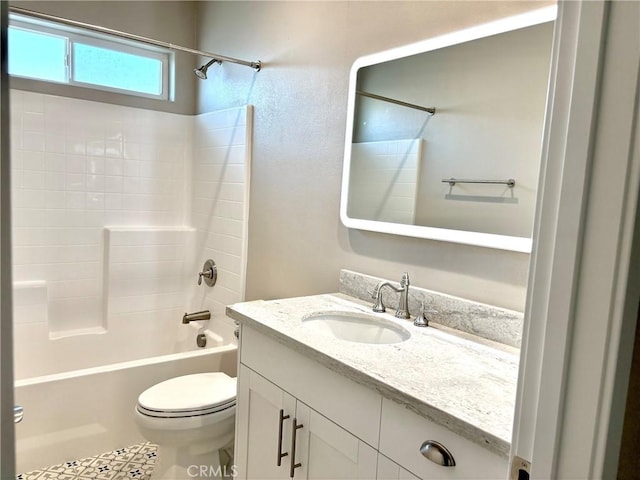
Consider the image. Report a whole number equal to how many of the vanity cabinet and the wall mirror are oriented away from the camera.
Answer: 0

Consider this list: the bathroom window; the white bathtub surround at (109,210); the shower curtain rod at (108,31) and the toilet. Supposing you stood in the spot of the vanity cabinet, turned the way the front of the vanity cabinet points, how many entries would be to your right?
4

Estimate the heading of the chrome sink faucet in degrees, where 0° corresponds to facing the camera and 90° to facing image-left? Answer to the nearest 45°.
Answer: approximately 45°

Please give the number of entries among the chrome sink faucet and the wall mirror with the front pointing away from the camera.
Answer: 0

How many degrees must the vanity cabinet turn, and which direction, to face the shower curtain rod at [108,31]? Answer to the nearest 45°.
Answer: approximately 90° to its right

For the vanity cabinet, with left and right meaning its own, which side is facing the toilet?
right

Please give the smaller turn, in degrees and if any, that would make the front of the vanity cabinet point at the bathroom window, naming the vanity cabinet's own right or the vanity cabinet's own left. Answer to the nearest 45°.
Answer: approximately 90° to the vanity cabinet's own right

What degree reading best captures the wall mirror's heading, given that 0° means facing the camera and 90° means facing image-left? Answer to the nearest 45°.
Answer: approximately 45°
